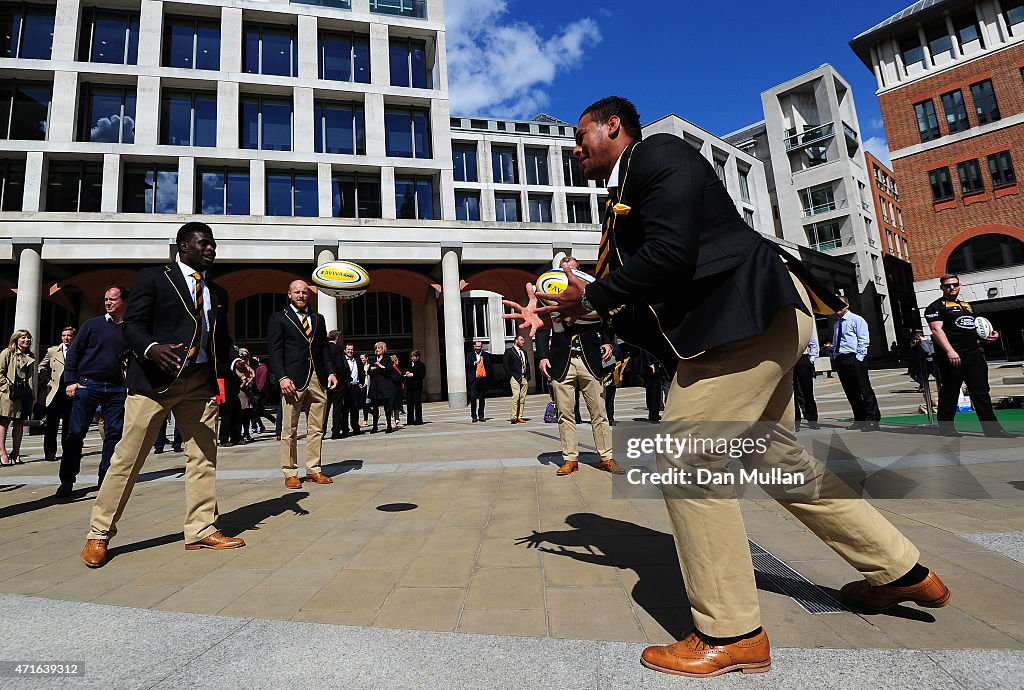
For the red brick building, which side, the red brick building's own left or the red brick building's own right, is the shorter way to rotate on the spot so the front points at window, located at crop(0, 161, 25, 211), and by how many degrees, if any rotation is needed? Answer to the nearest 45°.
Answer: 0° — it already faces it

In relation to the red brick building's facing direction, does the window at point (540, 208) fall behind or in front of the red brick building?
in front

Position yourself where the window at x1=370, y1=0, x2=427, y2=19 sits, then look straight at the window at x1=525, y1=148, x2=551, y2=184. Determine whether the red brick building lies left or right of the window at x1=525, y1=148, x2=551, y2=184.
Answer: right

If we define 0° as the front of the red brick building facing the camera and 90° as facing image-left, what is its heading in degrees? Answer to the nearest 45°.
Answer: approximately 45°

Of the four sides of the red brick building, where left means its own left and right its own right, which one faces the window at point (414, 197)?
front

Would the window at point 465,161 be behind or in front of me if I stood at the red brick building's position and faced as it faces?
in front
